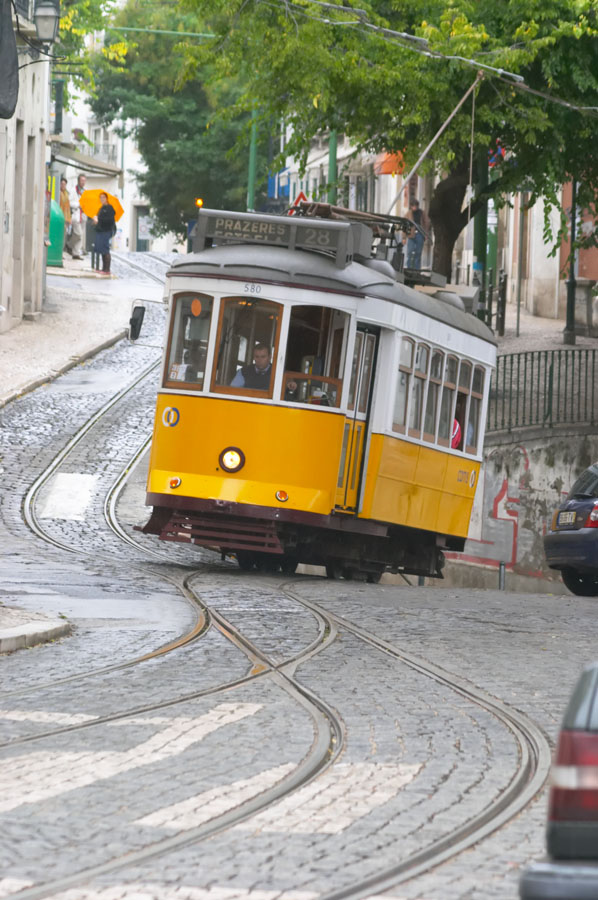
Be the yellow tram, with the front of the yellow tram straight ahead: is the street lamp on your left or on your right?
on your right

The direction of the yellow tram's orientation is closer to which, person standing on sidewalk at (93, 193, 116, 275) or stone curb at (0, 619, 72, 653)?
the stone curb

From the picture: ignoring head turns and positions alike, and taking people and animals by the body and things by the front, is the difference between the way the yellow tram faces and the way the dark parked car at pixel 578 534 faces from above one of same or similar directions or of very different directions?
very different directions

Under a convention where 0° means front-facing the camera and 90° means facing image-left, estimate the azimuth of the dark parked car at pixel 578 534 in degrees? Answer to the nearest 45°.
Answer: approximately 225°

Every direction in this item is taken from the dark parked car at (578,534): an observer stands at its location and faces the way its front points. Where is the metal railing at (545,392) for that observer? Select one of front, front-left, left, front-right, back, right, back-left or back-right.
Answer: front-left

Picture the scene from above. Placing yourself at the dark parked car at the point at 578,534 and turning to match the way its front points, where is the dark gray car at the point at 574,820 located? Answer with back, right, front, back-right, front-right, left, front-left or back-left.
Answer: back-right

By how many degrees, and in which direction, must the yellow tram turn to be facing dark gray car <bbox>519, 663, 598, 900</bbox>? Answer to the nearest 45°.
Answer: approximately 45° to its left

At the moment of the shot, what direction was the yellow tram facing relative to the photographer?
facing the viewer and to the left of the viewer
